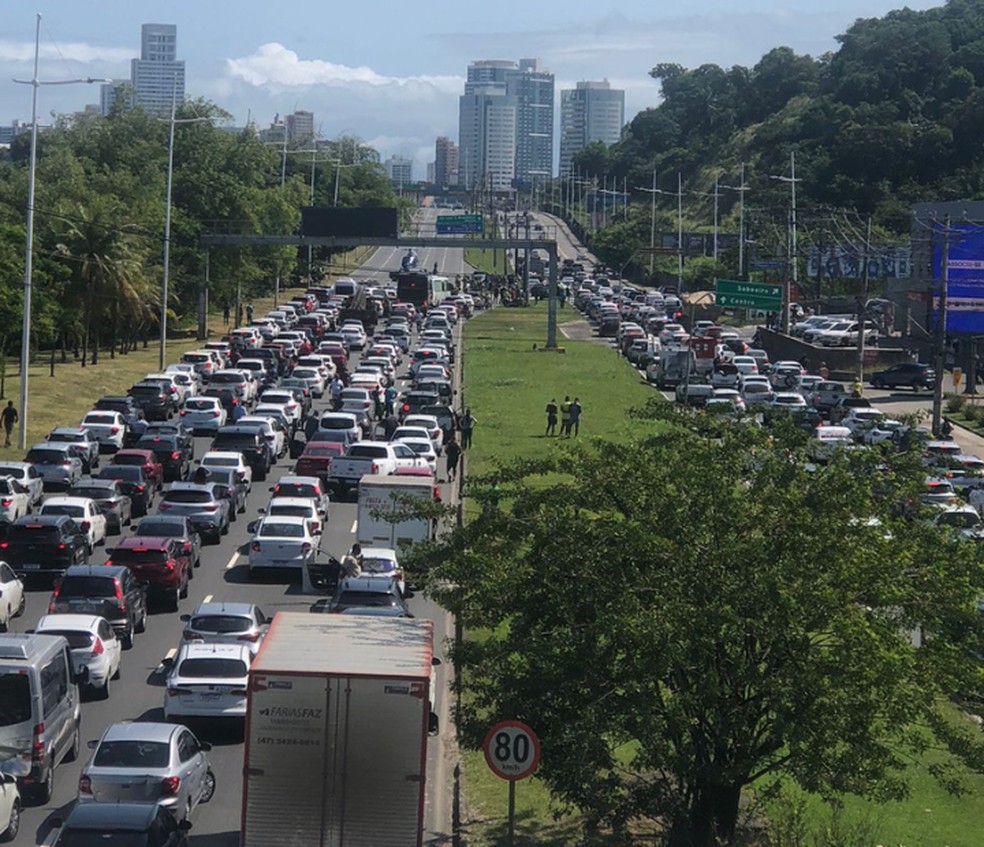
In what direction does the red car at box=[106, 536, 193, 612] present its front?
away from the camera

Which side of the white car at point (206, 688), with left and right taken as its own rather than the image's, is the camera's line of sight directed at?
back

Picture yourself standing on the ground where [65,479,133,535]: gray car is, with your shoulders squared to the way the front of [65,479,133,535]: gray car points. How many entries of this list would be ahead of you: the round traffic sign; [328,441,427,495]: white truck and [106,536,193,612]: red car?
1

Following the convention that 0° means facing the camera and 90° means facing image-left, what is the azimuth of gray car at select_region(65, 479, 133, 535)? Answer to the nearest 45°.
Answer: approximately 225°

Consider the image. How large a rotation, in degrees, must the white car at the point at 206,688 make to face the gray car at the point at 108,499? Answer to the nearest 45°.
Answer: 0° — it already faces it

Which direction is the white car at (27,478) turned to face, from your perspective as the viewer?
facing away from the viewer and to the right of the viewer

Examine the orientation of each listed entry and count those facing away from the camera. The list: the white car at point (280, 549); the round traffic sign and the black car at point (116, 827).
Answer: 2

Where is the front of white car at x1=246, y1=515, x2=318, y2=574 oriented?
away from the camera
